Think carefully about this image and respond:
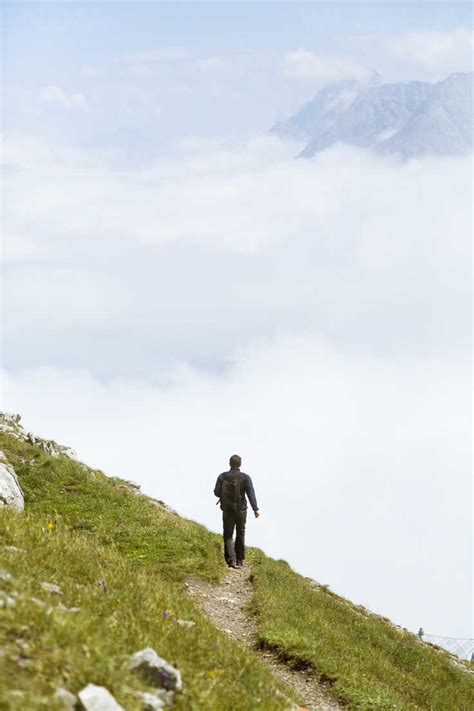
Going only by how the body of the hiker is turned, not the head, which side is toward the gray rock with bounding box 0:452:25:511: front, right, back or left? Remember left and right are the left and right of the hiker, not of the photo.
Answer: left

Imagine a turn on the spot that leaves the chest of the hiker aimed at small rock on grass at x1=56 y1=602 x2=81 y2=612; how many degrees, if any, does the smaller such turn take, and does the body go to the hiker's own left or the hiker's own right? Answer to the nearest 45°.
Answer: approximately 180°

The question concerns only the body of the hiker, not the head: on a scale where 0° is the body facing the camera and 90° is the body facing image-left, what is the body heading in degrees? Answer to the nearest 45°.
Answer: approximately 180°

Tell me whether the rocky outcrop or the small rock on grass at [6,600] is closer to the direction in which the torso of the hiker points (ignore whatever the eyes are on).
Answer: the rocky outcrop

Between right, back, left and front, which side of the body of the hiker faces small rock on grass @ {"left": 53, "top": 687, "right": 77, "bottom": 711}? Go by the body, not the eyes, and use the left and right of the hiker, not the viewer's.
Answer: back

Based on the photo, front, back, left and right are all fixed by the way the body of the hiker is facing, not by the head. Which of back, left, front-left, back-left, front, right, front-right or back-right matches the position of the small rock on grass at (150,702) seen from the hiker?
back

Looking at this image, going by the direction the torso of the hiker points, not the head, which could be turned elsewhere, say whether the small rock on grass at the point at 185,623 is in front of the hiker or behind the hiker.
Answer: behind

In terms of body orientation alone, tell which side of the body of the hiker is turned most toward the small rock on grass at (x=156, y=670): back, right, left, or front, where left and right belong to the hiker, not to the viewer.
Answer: back

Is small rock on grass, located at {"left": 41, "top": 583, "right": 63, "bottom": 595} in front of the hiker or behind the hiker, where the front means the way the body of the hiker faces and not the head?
behind

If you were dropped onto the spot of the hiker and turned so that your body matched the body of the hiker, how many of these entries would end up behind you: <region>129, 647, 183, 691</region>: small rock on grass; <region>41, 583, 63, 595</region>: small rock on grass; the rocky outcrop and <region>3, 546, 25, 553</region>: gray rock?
3

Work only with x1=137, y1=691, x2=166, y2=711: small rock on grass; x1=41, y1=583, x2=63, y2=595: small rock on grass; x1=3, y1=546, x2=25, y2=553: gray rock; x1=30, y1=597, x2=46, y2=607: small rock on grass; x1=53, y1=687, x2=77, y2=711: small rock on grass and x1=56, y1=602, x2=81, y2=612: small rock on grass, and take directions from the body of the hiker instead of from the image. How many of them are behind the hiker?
6
